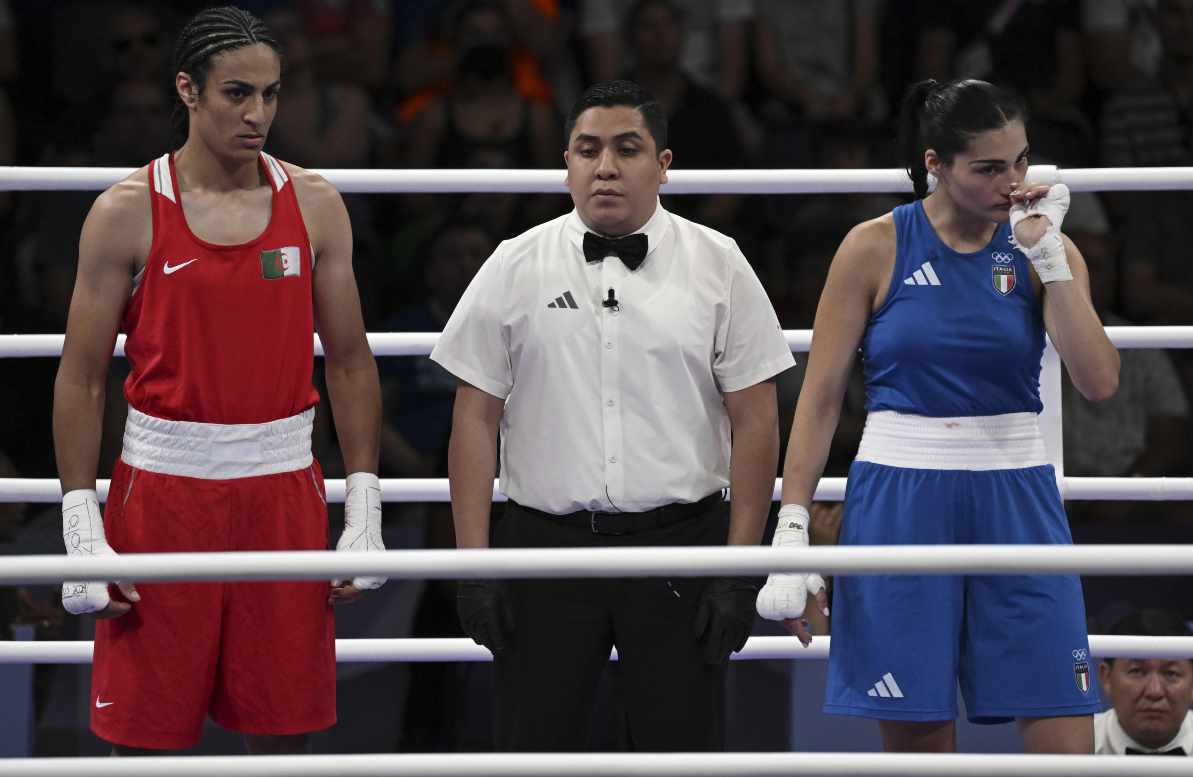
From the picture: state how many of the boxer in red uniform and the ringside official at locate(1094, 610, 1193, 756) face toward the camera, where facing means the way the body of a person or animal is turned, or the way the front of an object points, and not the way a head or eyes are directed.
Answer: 2

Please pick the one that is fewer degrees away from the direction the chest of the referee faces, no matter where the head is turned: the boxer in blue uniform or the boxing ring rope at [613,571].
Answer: the boxing ring rope

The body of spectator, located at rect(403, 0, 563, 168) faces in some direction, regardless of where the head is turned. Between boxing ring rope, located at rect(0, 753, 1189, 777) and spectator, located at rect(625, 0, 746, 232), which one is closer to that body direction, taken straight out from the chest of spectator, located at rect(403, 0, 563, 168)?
the boxing ring rope

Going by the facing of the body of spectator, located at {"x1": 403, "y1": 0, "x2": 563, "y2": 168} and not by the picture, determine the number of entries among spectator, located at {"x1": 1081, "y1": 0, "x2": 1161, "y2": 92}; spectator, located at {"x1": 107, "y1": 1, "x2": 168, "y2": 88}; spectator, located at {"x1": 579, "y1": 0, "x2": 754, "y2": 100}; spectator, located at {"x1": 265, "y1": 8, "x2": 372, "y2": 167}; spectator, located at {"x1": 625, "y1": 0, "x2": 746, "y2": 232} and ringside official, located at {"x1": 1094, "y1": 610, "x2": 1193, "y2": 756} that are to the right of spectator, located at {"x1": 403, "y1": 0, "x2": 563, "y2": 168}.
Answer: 2

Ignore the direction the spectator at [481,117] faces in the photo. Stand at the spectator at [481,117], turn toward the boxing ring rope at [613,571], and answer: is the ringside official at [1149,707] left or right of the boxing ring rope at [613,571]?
left

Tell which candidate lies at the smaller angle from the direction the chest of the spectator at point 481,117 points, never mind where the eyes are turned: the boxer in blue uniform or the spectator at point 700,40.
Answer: the boxer in blue uniform
